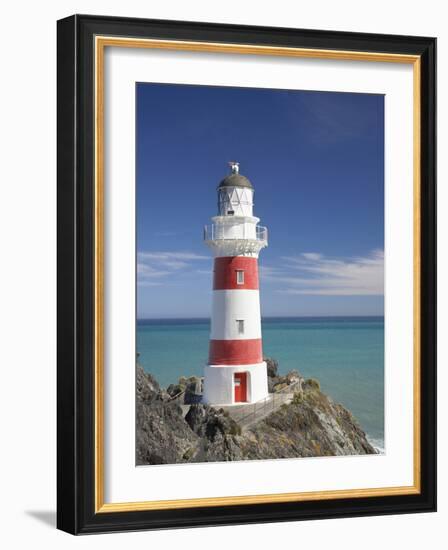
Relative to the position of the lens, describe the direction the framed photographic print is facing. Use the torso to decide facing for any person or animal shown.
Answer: facing the viewer and to the right of the viewer
